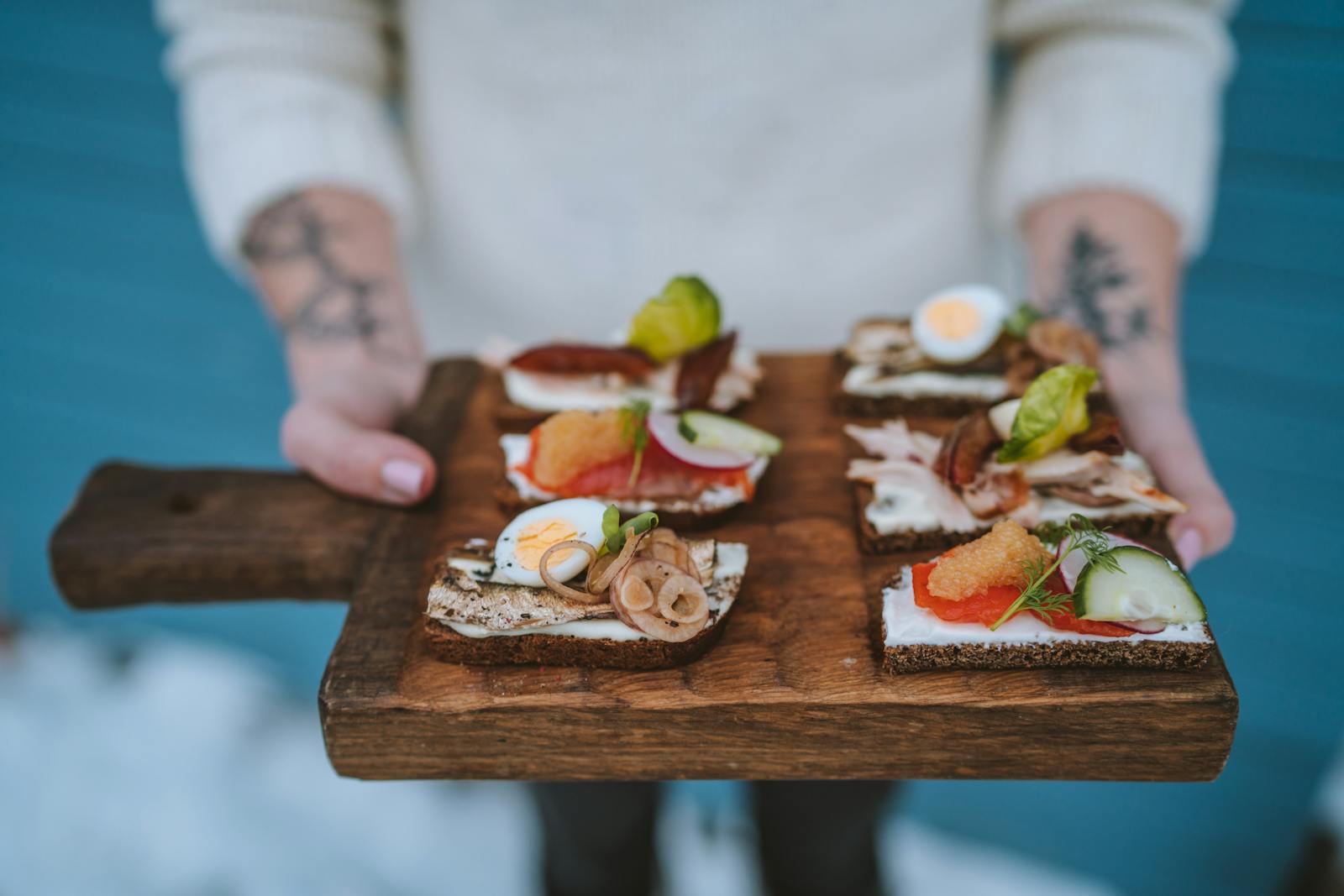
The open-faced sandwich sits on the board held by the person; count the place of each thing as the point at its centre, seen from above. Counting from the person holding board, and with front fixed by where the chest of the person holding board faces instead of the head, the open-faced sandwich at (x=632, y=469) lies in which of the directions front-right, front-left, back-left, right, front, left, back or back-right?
front

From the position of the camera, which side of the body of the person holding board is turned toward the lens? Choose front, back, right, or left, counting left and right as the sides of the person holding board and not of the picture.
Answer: front

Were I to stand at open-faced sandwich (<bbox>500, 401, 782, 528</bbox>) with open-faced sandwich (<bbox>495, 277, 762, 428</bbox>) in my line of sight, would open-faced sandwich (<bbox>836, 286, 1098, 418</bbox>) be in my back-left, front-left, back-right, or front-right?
front-right

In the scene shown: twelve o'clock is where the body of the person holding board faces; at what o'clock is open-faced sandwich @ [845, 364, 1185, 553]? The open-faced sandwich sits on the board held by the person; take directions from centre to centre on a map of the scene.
The open-faced sandwich is roughly at 11 o'clock from the person holding board.
